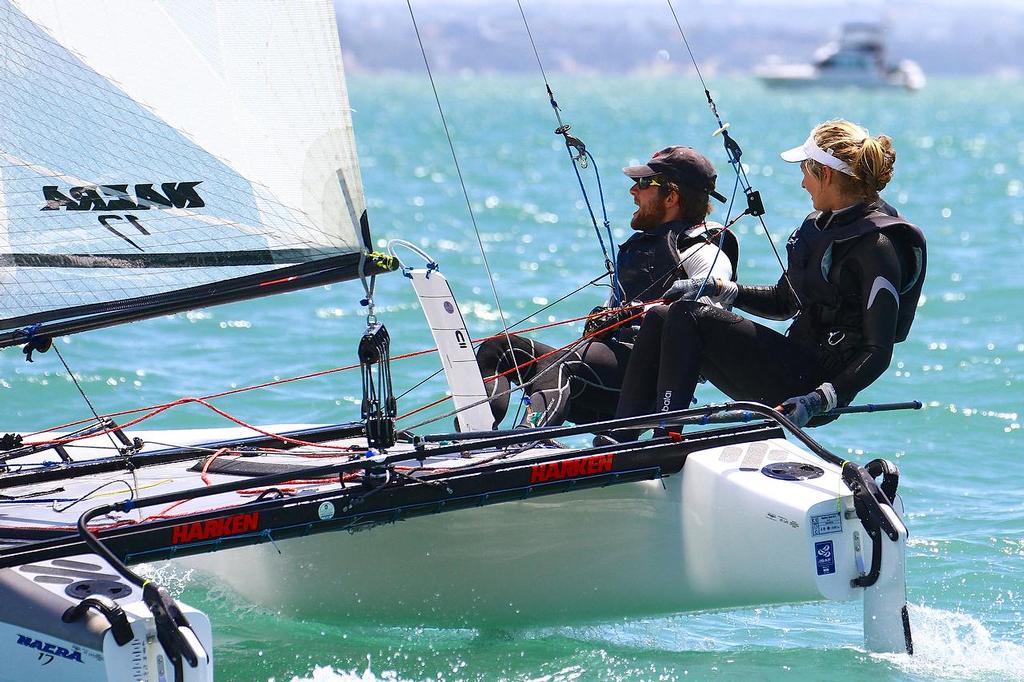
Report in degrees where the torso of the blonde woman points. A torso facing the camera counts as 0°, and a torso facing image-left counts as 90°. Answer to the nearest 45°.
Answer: approximately 90°

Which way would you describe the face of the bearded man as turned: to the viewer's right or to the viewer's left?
to the viewer's left

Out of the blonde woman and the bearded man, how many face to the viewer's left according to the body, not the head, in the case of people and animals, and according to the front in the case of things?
2

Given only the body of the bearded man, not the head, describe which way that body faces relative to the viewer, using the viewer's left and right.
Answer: facing to the left of the viewer

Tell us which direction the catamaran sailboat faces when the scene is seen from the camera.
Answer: facing away from the viewer and to the left of the viewer

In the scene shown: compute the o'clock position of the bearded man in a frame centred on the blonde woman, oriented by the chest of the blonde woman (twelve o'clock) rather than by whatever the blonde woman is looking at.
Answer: The bearded man is roughly at 1 o'clock from the blonde woman.
